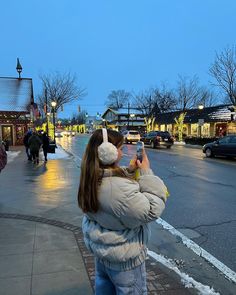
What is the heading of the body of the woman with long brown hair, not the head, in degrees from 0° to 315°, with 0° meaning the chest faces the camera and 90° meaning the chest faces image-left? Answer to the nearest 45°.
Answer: approximately 225°

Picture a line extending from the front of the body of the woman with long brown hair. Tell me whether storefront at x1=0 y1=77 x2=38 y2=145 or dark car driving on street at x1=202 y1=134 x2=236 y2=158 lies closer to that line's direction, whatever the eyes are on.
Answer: the dark car driving on street

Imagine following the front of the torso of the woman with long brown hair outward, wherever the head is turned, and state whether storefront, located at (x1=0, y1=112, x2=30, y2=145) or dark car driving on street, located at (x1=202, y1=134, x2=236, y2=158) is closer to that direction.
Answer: the dark car driving on street

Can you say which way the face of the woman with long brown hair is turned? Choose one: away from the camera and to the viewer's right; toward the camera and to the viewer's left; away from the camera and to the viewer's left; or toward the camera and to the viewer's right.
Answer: away from the camera and to the viewer's right

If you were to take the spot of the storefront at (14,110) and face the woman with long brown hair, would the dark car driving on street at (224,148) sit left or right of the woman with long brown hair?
left
